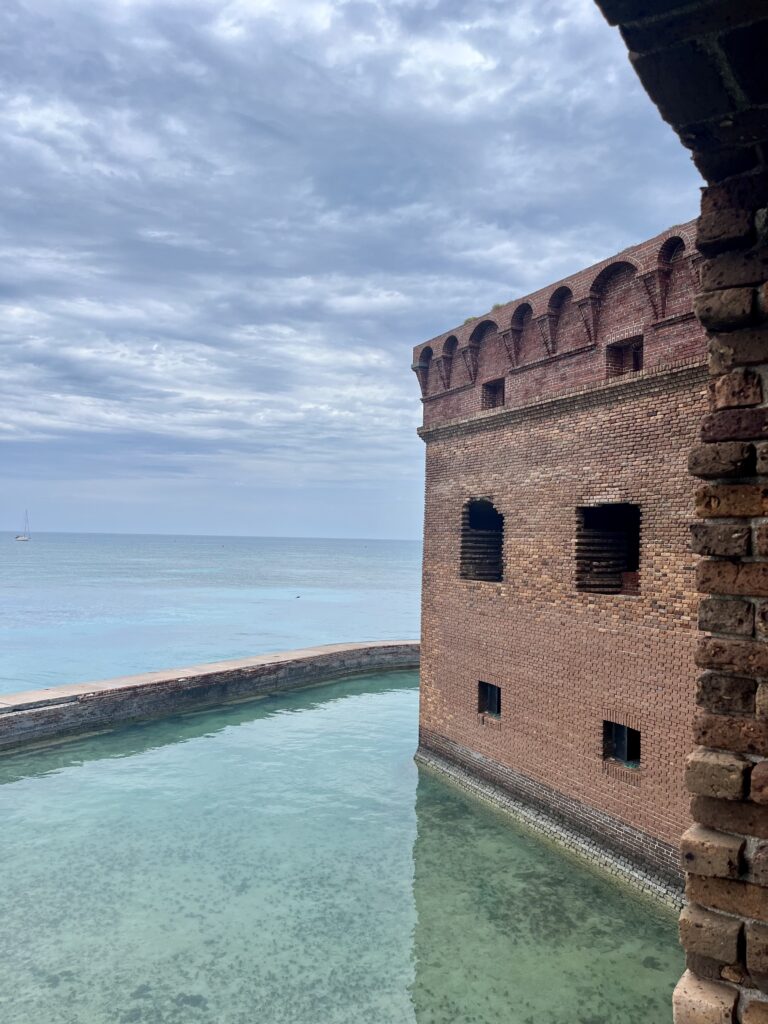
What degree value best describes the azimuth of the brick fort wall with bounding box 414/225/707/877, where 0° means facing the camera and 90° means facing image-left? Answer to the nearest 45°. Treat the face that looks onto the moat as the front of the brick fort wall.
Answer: approximately 45°
